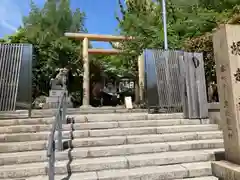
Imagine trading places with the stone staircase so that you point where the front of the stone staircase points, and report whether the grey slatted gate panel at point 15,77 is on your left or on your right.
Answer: on your right

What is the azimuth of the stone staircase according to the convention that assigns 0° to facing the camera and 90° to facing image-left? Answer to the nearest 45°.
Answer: approximately 0°

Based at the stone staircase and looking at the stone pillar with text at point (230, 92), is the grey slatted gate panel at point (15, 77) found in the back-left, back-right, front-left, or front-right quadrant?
back-left

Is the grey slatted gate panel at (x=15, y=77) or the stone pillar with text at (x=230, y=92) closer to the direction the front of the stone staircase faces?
the stone pillar with text

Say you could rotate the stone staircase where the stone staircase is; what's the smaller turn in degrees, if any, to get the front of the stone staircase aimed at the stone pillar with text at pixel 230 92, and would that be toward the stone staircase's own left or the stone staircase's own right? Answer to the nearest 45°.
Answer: approximately 45° to the stone staircase's own left
